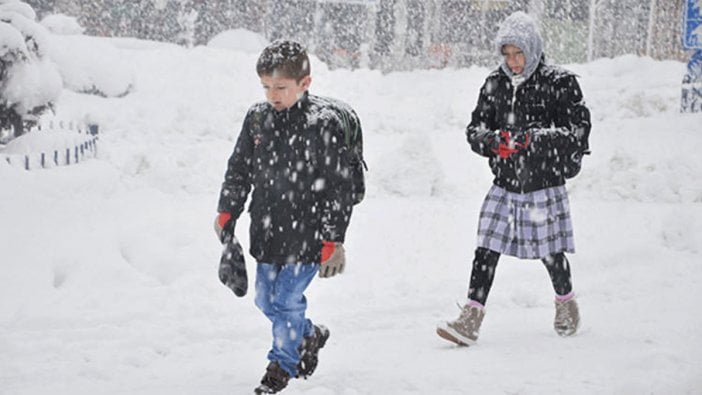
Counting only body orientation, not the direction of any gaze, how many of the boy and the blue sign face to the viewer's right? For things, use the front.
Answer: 0

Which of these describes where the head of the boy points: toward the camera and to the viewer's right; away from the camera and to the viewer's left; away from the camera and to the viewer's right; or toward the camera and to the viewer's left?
toward the camera and to the viewer's left

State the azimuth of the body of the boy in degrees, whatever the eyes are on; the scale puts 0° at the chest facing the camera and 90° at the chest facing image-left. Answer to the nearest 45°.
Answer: approximately 45°

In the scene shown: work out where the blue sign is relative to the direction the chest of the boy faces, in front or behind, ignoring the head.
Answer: behind

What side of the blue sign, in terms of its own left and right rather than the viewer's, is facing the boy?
front

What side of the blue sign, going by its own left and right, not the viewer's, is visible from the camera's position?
front

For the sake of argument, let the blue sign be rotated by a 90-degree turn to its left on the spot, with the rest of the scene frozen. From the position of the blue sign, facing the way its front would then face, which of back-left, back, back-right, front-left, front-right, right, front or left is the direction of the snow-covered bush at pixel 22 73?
back-right

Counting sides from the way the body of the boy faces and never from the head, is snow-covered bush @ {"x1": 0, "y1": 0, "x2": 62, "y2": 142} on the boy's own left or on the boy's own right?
on the boy's own right
